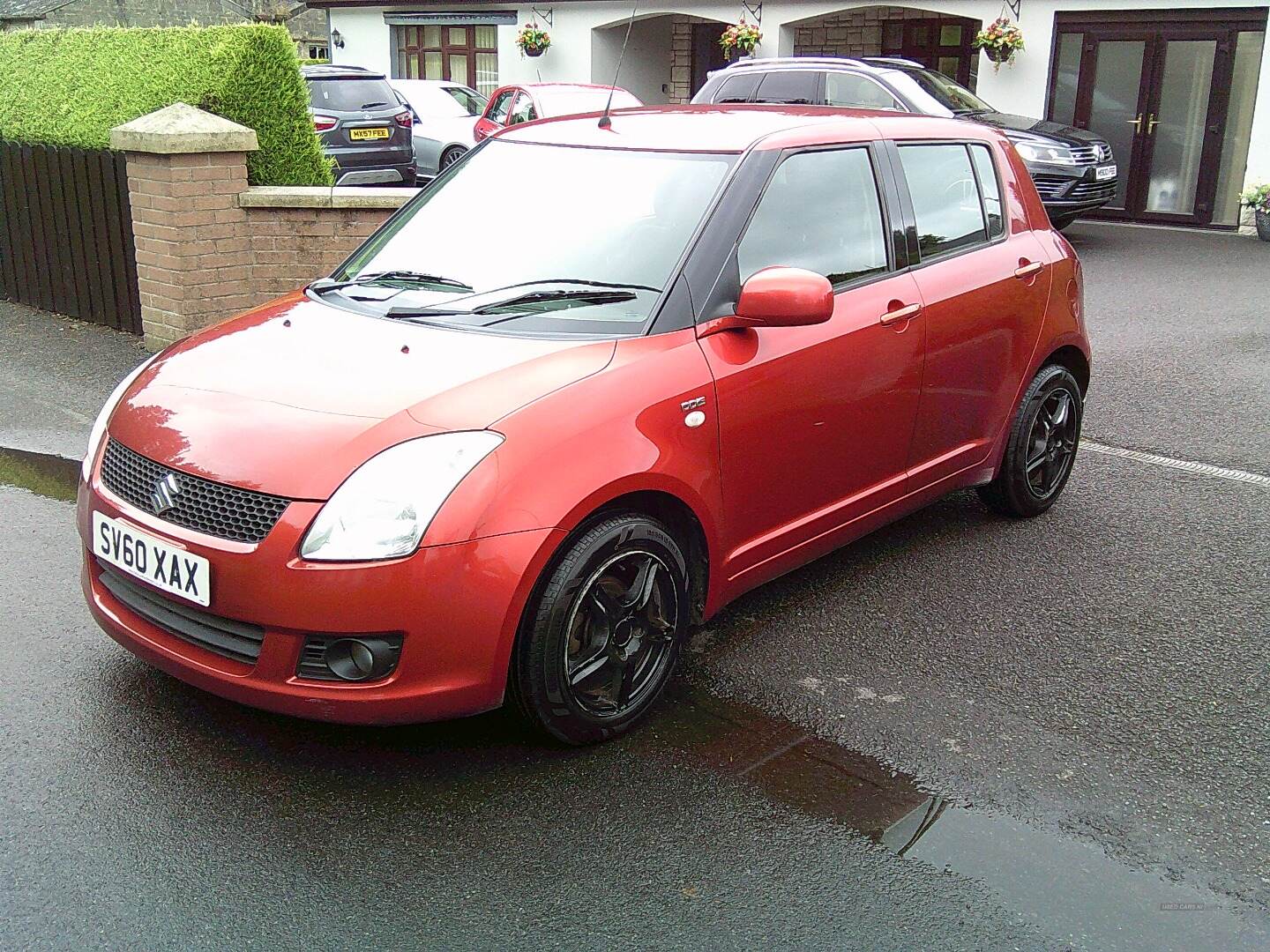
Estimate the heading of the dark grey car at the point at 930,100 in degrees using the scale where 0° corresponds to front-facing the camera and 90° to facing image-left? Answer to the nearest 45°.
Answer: approximately 315°

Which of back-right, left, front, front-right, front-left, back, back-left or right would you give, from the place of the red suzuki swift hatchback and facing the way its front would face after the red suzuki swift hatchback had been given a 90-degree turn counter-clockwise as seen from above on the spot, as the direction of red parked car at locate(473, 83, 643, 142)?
back-left

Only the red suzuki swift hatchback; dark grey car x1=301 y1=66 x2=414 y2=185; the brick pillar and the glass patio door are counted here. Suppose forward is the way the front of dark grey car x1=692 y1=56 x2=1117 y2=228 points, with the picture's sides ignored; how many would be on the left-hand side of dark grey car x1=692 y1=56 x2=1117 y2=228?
1

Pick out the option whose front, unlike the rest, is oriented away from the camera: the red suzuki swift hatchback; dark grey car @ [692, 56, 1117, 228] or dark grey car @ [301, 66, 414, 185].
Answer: dark grey car @ [301, 66, 414, 185]

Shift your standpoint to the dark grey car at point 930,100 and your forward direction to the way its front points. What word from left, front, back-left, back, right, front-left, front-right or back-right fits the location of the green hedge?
right

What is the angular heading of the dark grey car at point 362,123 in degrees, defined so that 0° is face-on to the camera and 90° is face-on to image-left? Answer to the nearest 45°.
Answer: approximately 180°

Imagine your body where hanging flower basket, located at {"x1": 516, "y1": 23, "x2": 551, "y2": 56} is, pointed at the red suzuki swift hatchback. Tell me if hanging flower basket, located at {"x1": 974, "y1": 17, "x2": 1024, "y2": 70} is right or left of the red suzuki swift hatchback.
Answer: left

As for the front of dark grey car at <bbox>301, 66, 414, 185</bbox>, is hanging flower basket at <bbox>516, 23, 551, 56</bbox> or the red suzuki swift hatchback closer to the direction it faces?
the hanging flower basket

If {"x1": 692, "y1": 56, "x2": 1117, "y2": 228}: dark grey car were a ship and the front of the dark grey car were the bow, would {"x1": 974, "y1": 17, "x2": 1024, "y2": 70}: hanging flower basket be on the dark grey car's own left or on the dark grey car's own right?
on the dark grey car's own left

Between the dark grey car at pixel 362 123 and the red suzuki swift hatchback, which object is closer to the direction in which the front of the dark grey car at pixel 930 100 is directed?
the red suzuki swift hatchback

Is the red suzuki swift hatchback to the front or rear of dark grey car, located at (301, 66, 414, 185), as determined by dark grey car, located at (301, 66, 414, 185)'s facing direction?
to the rear

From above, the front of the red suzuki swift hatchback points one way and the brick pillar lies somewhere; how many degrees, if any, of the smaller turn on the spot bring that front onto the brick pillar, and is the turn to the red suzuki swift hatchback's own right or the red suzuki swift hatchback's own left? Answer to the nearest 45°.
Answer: approximately 90° to the red suzuki swift hatchback's own right

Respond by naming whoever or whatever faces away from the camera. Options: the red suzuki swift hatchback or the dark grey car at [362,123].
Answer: the dark grey car
